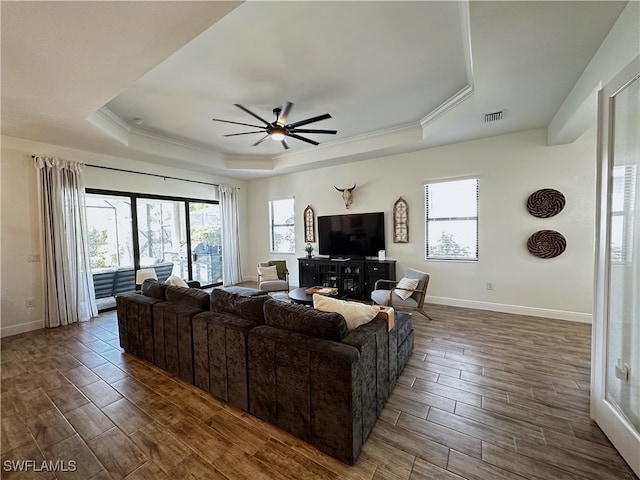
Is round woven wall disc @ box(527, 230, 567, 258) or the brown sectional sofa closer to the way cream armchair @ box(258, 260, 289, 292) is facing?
the brown sectional sofa

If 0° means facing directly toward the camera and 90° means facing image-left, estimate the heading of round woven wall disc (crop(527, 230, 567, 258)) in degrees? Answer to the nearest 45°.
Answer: approximately 0°

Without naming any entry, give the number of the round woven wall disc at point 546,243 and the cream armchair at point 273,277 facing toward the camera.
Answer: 2

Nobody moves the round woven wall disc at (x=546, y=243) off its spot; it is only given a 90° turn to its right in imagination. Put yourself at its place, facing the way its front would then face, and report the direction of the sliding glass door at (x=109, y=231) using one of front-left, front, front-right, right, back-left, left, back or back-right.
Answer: front-left

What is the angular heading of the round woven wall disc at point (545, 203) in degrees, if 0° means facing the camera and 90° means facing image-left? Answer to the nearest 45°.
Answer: approximately 0°

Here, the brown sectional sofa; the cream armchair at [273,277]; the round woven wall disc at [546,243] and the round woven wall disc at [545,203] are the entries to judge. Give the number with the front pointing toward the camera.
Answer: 3

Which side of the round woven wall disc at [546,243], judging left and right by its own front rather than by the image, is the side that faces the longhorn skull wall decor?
right

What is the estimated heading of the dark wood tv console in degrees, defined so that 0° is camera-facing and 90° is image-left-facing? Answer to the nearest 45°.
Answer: approximately 45°

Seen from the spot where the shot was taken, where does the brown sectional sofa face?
facing away from the viewer and to the right of the viewer

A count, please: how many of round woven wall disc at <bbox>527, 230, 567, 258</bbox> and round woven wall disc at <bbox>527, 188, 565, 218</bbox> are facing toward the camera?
2
